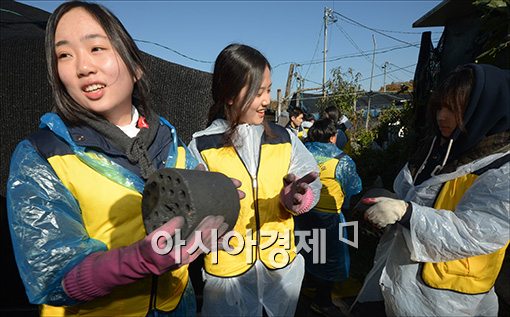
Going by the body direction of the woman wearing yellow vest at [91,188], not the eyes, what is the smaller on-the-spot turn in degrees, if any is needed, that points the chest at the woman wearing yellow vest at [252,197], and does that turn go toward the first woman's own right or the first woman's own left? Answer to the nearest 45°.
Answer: approximately 90° to the first woman's own left

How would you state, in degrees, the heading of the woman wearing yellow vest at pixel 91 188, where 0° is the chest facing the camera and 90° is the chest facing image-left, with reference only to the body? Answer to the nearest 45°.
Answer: approximately 315°

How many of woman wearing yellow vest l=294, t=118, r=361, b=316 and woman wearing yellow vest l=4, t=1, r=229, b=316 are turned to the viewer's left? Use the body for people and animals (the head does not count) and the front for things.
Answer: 0

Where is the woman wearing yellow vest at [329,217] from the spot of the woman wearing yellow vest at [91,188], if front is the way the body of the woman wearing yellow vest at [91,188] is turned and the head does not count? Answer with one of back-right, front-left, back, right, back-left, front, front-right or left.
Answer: left

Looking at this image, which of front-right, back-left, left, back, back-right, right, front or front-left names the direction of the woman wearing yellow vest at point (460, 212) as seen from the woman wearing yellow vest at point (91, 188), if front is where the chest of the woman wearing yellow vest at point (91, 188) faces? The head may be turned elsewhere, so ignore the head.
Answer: front-left

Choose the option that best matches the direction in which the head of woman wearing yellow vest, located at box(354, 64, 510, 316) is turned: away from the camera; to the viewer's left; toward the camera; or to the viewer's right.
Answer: to the viewer's left
